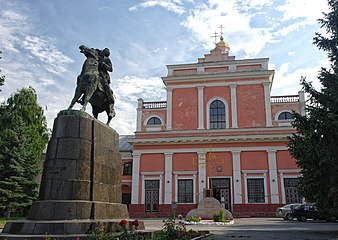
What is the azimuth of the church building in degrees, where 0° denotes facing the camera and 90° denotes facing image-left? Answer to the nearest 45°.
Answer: approximately 0°

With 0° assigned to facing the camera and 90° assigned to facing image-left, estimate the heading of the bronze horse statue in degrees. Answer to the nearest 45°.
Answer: approximately 45°

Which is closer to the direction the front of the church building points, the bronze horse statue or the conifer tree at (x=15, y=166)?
the bronze horse statue

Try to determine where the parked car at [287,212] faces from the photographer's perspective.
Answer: facing the viewer and to the left of the viewer

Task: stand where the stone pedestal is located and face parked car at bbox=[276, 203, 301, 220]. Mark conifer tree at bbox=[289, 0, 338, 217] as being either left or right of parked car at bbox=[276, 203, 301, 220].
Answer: right

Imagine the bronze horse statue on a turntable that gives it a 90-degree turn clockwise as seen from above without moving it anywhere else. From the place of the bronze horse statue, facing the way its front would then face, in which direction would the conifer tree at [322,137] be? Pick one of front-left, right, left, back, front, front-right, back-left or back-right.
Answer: back-right

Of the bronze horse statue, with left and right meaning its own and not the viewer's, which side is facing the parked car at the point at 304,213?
back

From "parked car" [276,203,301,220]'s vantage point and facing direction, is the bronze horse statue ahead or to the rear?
ahead

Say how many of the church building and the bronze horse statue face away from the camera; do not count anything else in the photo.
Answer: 0

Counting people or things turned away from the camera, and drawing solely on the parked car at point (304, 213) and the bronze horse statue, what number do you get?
0
